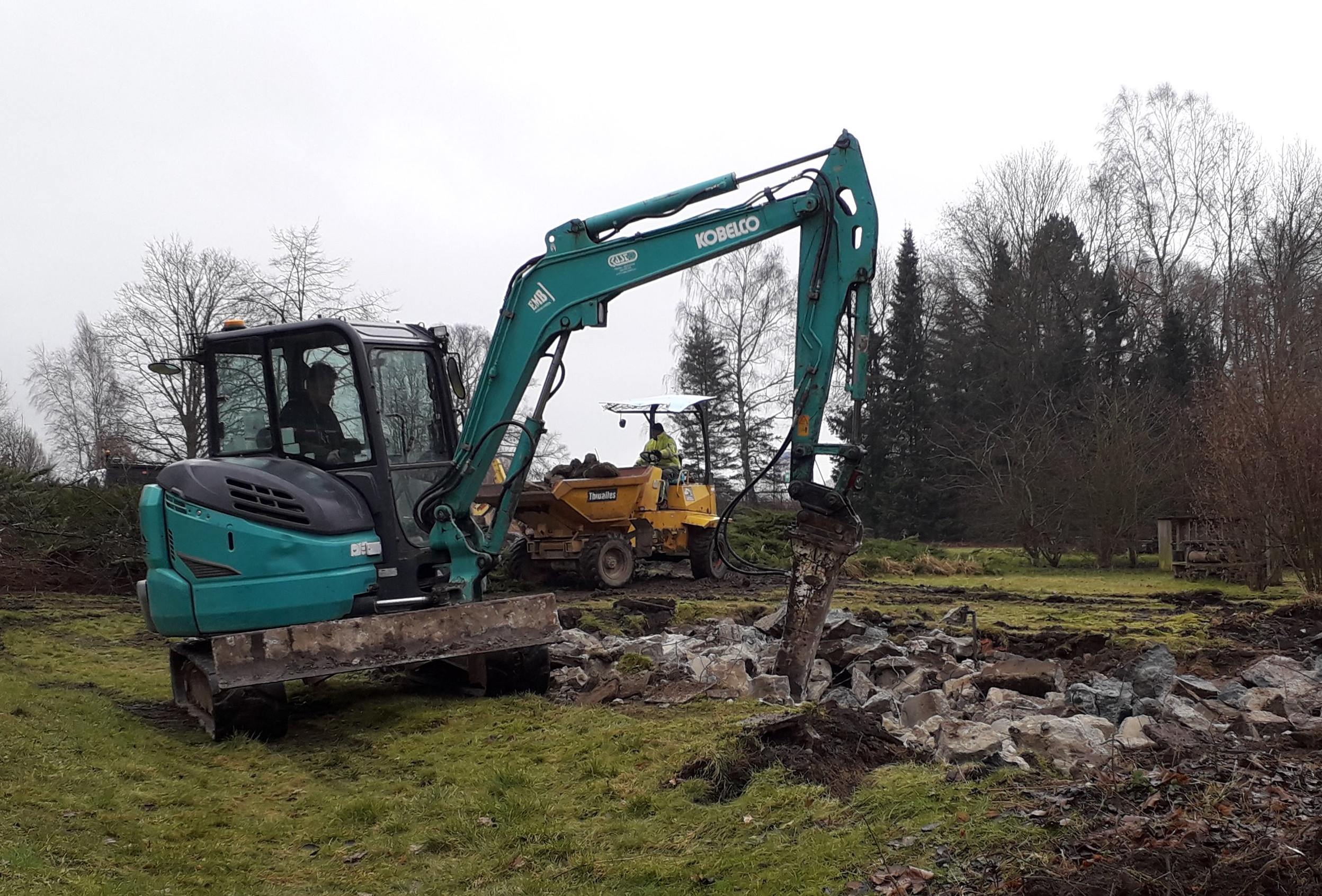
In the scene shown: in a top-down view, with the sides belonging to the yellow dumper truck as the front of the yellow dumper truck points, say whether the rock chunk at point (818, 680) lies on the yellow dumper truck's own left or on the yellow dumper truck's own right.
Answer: on the yellow dumper truck's own left

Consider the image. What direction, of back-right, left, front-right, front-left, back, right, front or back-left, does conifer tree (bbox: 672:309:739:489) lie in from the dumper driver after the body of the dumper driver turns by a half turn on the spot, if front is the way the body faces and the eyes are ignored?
front-left

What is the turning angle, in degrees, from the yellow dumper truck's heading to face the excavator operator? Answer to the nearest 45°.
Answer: approximately 45° to its left

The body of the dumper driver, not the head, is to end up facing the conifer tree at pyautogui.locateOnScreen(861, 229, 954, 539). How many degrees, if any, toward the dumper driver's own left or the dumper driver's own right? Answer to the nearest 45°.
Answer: approximately 135° to the dumper driver's own right

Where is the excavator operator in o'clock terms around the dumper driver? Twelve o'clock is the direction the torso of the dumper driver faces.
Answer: The excavator operator is roughly at 11 o'clock from the dumper driver.

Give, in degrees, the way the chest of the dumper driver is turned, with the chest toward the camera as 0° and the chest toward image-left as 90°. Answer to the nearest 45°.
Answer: approximately 45°

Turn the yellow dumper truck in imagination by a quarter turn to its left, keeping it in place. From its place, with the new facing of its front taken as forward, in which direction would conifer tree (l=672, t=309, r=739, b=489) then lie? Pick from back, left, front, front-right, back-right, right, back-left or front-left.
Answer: back-left

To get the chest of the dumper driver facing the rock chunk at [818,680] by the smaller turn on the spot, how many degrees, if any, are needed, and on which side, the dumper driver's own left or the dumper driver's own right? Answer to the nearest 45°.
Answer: approximately 45° to the dumper driver's own left

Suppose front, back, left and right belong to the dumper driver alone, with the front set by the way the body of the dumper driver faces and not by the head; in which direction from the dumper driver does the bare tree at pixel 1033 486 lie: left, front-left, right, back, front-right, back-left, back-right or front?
back

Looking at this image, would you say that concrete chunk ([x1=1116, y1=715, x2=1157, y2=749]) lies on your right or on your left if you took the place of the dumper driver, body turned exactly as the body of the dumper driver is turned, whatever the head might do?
on your left

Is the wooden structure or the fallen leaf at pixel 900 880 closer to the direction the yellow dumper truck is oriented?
the fallen leaf
